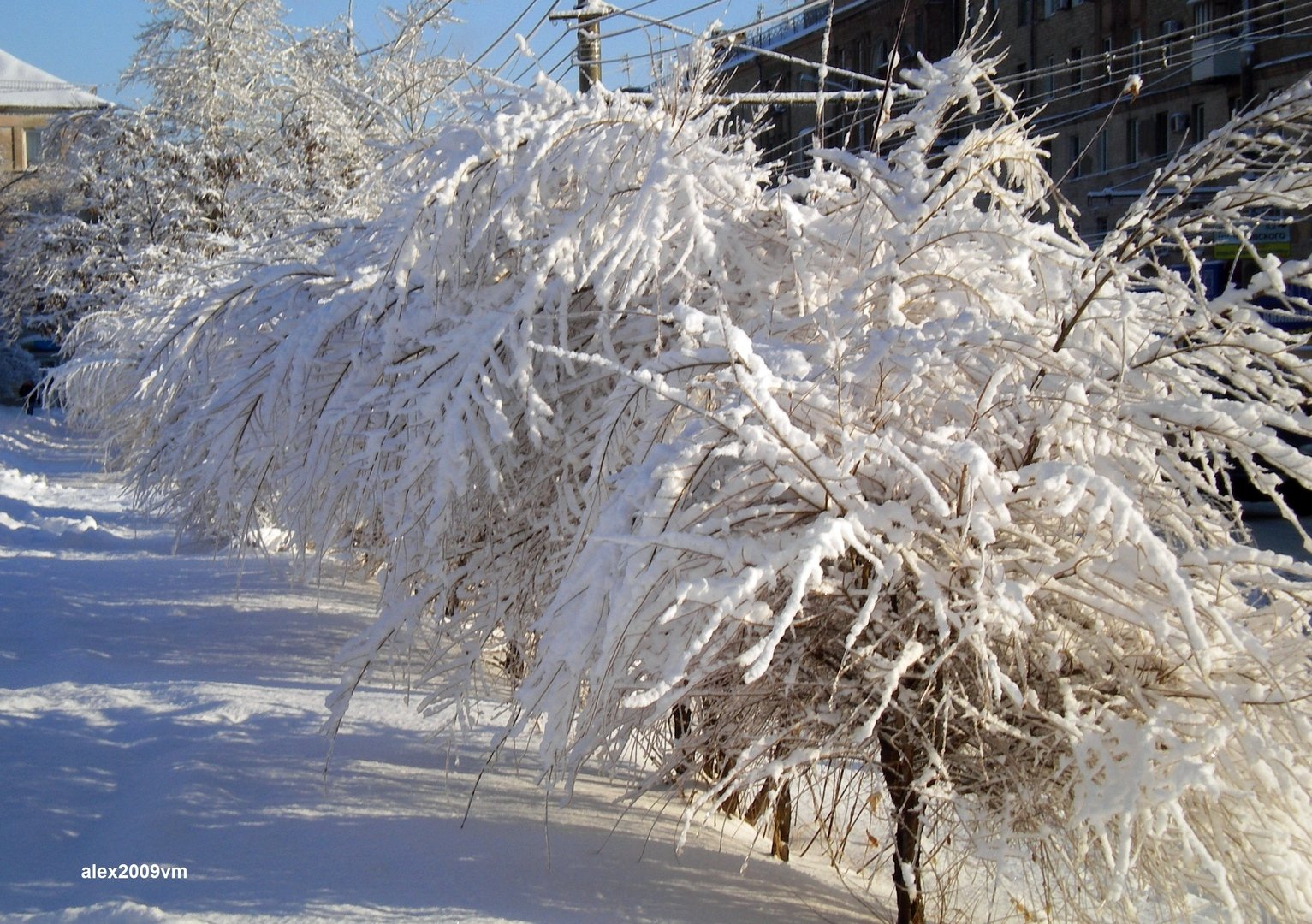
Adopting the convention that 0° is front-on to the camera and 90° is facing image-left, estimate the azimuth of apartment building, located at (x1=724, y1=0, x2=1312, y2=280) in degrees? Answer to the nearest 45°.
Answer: approximately 45°

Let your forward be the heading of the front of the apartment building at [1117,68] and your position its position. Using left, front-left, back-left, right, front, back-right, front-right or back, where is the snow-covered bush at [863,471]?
front-left

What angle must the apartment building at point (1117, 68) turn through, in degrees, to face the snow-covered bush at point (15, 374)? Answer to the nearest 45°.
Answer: approximately 45° to its right

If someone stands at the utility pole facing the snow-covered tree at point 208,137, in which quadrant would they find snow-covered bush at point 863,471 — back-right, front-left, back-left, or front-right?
back-left
